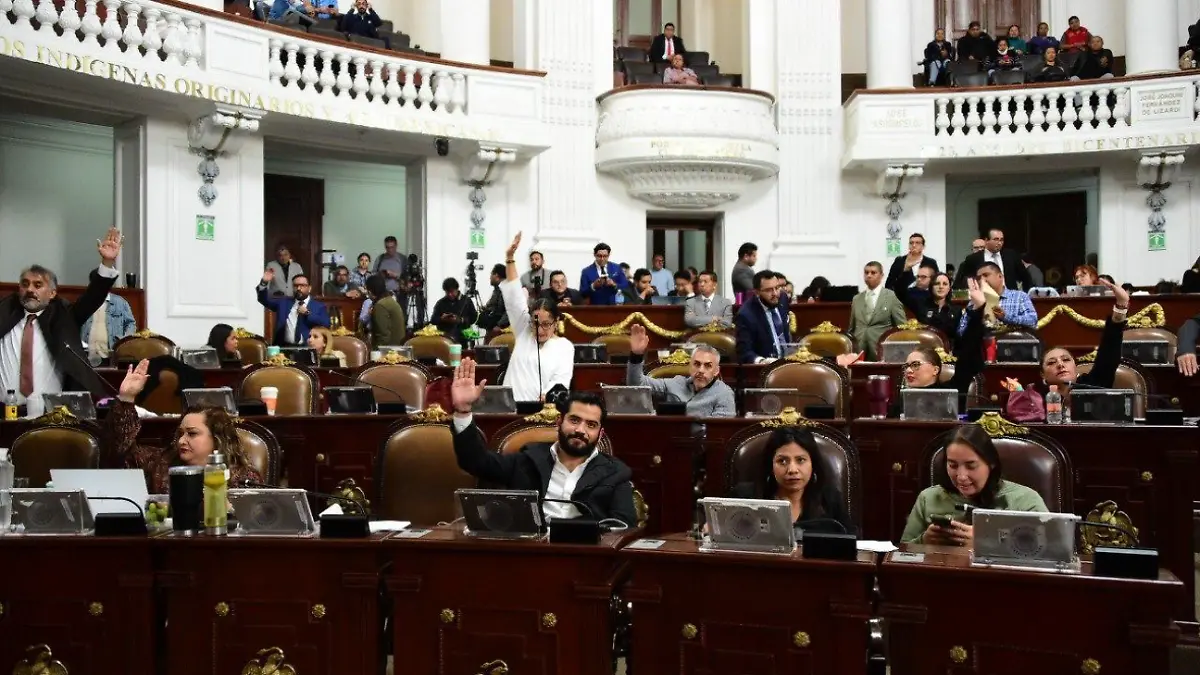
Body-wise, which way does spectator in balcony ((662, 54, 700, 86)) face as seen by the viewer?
toward the camera

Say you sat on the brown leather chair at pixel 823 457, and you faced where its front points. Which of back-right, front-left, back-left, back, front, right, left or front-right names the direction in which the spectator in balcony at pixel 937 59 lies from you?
back

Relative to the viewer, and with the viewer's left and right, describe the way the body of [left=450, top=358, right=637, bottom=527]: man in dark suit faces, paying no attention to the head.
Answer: facing the viewer

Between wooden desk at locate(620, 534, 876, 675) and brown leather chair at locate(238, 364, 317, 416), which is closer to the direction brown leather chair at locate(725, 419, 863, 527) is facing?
the wooden desk

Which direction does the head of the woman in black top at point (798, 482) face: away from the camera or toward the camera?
toward the camera

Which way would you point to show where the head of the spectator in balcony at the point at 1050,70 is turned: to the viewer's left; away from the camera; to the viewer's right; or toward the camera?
toward the camera

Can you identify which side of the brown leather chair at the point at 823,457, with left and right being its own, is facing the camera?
front

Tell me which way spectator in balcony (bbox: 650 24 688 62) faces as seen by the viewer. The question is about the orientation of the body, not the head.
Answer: toward the camera

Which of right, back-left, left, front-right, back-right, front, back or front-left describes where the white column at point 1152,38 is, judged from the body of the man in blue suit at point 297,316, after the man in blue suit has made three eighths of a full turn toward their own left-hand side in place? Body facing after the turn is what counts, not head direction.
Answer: front-right

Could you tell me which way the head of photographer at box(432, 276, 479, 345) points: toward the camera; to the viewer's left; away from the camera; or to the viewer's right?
toward the camera

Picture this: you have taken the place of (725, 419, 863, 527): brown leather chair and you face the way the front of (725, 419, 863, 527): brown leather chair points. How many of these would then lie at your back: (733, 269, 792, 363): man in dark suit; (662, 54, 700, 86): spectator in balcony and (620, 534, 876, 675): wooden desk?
2

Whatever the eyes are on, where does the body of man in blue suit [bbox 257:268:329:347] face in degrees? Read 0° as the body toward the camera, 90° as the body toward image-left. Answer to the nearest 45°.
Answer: approximately 0°

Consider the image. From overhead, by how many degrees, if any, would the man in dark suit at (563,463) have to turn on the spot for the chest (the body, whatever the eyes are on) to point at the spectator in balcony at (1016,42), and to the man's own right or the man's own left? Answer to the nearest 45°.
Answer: approximately 135° to the man's own left

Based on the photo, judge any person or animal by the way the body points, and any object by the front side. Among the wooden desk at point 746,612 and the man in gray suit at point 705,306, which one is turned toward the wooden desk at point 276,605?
the man in gray suit

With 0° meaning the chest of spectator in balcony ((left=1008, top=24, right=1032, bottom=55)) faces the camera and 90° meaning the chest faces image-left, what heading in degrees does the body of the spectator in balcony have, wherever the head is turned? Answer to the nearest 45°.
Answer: approximately 45°

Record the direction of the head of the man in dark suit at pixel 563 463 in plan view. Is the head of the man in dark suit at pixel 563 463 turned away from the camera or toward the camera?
toward the camera
